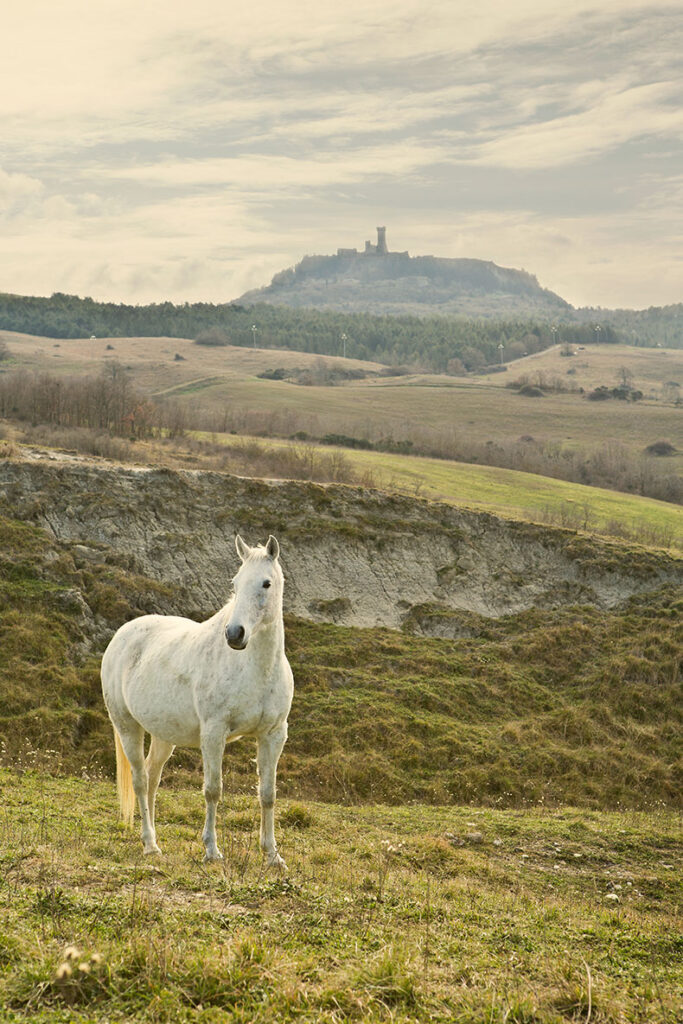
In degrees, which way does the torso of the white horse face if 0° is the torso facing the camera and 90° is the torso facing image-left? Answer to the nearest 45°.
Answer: approximately 315°
